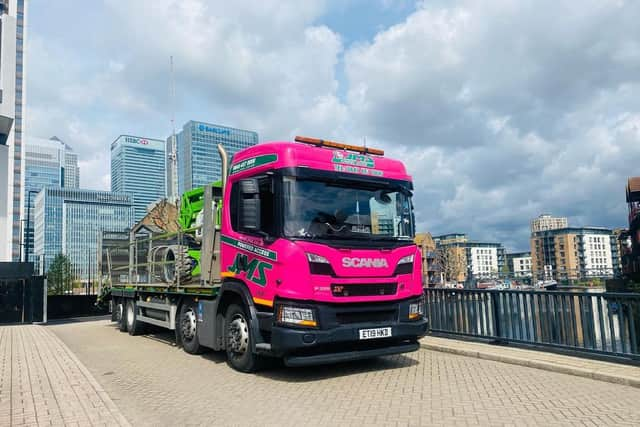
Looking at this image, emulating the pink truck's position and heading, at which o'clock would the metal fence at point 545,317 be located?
The metal fence is roughly at 10 o'clock from the pink truck.

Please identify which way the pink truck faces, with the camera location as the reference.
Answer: facing the viewer and to the right of the viewer

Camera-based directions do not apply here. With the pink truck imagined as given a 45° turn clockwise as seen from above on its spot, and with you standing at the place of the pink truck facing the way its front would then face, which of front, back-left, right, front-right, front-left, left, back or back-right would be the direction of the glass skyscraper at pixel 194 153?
back
